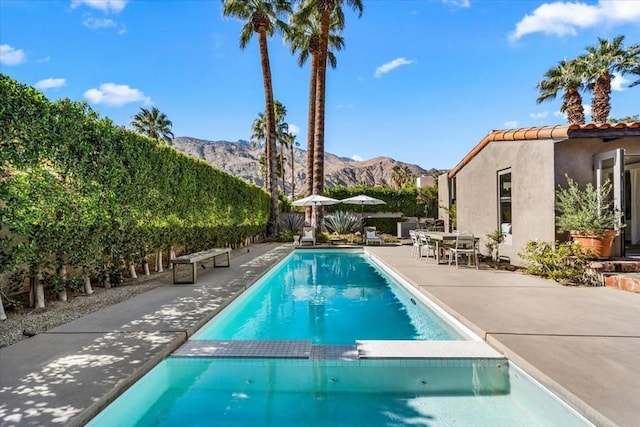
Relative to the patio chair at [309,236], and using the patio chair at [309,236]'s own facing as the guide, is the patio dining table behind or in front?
in front

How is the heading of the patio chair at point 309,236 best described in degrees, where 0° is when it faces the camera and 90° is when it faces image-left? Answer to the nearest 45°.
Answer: approximately 0°

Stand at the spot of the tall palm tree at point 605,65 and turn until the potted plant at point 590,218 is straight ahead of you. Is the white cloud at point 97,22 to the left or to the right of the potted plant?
right

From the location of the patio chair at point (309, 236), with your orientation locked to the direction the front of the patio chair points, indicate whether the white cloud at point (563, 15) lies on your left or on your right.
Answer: on your left

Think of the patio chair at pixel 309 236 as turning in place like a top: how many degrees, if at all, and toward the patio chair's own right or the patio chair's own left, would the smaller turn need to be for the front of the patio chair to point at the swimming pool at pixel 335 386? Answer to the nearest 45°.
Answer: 0° — it already faces it

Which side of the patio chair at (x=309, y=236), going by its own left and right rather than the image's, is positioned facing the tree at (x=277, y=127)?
back

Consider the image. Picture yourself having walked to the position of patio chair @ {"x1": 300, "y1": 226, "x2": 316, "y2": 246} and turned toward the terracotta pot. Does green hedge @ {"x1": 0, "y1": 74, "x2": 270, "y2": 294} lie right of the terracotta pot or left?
right

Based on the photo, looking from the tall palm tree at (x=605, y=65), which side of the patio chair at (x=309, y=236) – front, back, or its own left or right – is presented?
left

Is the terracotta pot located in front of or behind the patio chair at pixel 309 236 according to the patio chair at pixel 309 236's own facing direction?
in front

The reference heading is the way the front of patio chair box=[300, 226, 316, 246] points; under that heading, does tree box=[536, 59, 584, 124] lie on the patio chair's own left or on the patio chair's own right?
on the patio chair's own left

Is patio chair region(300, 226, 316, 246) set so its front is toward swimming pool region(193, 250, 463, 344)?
yes
